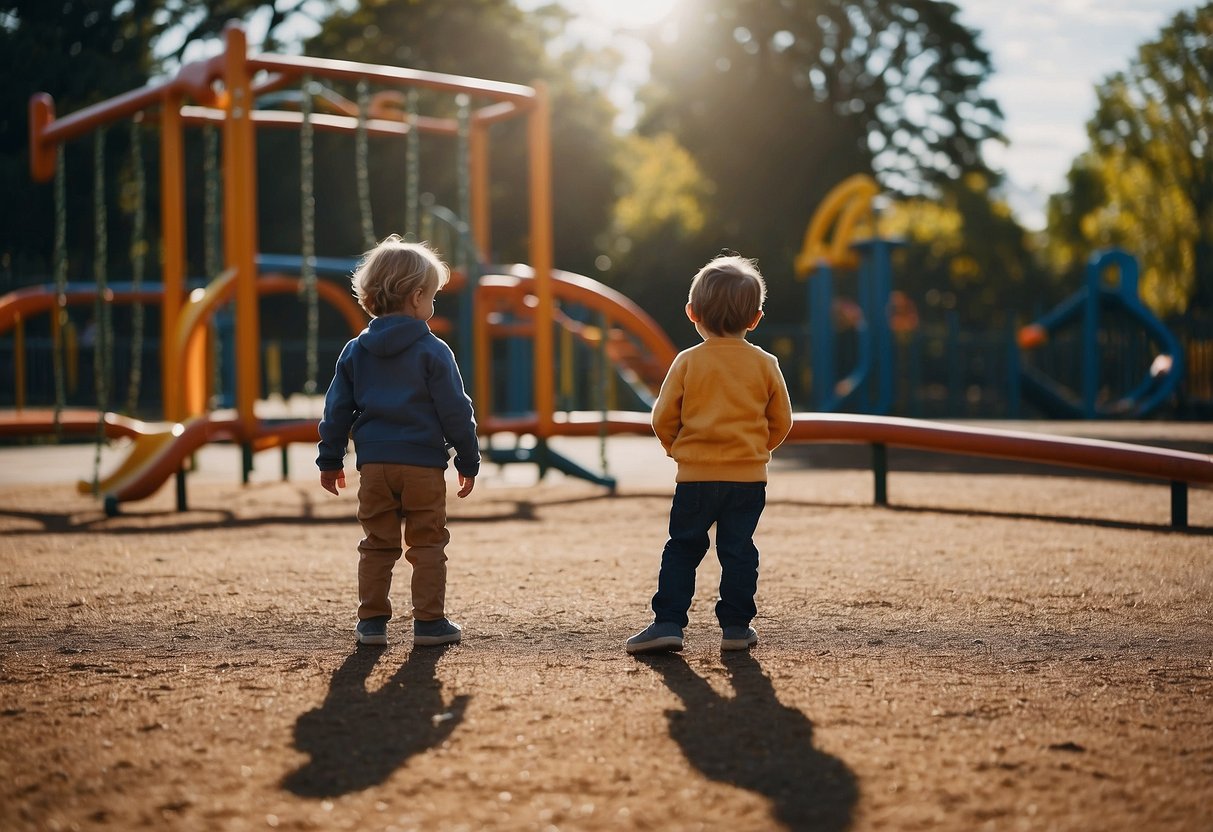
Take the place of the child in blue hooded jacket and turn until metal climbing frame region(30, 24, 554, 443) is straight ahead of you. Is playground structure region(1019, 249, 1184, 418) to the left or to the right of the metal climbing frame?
right

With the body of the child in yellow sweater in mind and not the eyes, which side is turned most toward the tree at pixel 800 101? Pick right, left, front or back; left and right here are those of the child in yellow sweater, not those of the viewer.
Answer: front

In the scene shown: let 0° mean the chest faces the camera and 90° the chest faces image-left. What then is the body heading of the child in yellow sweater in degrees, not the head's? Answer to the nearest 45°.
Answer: approximately 180°

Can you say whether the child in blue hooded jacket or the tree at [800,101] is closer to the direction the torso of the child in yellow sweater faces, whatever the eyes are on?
the tree

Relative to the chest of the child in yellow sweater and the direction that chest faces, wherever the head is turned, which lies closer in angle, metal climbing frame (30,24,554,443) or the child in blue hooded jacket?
the metal climbing frame

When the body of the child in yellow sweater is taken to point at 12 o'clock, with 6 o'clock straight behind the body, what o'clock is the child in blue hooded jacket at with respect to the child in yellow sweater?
The child in blue hooded jacket is roughly at 9 o'clock from the child in yellow sweater.

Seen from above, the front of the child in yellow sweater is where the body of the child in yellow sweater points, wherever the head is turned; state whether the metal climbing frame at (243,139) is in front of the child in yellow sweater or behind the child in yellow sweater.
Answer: in front

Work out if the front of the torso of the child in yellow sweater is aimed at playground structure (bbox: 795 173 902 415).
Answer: yes

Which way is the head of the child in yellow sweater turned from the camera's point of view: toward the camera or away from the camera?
away from the camera

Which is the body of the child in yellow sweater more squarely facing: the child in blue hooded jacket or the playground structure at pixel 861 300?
the playground structure

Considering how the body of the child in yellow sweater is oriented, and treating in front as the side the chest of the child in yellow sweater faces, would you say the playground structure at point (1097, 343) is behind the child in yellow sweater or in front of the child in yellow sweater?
in front
